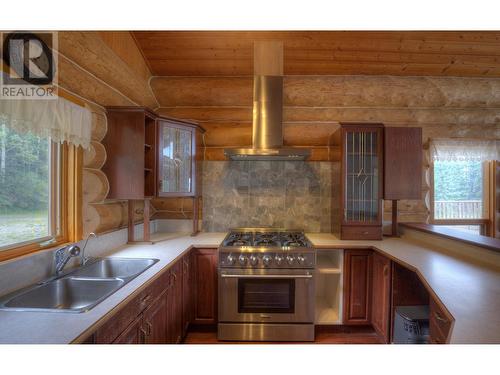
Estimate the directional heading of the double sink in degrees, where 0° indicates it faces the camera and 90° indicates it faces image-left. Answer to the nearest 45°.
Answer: approximately 270°

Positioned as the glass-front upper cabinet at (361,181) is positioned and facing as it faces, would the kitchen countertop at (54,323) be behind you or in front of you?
in front

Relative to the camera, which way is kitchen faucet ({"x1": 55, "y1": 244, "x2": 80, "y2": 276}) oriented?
to the viewer's right

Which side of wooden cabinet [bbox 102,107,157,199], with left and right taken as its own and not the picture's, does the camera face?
right

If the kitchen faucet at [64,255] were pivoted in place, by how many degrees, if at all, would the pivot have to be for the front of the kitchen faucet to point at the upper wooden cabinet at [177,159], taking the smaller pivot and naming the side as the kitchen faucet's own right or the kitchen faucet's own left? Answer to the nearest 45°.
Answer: approximately 45° to the kitchen faucet's own left

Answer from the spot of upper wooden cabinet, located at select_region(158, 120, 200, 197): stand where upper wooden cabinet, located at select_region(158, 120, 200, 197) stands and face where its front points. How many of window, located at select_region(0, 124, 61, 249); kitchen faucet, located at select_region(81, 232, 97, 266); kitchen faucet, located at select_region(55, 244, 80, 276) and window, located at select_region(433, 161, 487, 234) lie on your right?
3

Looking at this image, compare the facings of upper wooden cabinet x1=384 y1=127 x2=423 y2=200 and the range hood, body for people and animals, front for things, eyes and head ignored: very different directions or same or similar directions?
same or similar directions

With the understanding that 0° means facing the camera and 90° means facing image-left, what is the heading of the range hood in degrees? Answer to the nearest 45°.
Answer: approximately 0°

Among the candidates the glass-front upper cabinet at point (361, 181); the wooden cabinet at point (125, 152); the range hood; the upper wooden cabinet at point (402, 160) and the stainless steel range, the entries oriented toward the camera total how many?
4

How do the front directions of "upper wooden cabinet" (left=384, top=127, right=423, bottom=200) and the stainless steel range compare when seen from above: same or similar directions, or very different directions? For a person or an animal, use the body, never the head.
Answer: same or similar directions

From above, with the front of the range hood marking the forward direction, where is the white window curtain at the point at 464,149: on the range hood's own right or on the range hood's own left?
on the range hood's own left

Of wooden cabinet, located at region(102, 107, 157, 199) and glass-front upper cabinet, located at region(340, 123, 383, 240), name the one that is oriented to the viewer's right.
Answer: the wooden cabinet

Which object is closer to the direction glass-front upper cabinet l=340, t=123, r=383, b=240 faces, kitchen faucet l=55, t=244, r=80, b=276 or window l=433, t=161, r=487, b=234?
the kitchen faucet

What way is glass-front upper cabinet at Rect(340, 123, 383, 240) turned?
toward the camera
